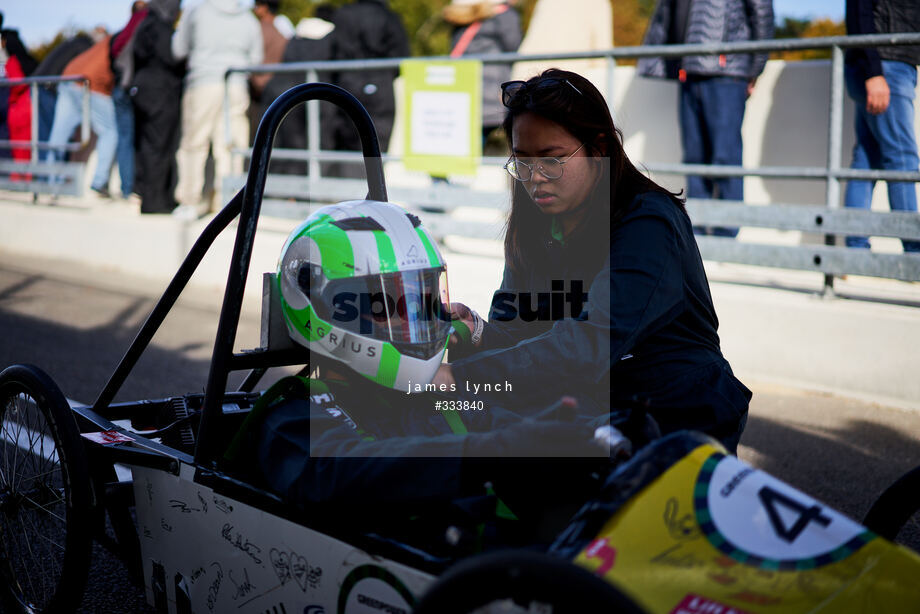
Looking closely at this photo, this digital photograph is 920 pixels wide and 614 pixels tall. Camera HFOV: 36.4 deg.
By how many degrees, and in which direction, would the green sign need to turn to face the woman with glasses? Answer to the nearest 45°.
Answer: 0° — it already faces them

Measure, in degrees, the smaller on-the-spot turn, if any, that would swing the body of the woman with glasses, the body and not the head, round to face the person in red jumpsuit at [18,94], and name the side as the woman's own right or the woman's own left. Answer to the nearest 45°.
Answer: approximately 90° to the woman's own right

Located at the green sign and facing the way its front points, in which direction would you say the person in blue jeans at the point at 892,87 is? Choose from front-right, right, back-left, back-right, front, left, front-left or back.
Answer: front-left

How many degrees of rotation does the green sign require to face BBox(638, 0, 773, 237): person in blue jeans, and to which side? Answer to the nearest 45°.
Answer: approximately 45° to its left

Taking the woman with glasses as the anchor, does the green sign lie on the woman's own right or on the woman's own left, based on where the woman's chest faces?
on the woman's own right

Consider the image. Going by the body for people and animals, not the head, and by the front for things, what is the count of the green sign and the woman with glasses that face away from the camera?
0

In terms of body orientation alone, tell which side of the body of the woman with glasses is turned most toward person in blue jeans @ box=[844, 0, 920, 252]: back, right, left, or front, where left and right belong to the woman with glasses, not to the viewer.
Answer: back

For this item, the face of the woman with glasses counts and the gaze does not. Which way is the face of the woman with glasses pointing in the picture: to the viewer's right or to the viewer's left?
to the viewer's left
